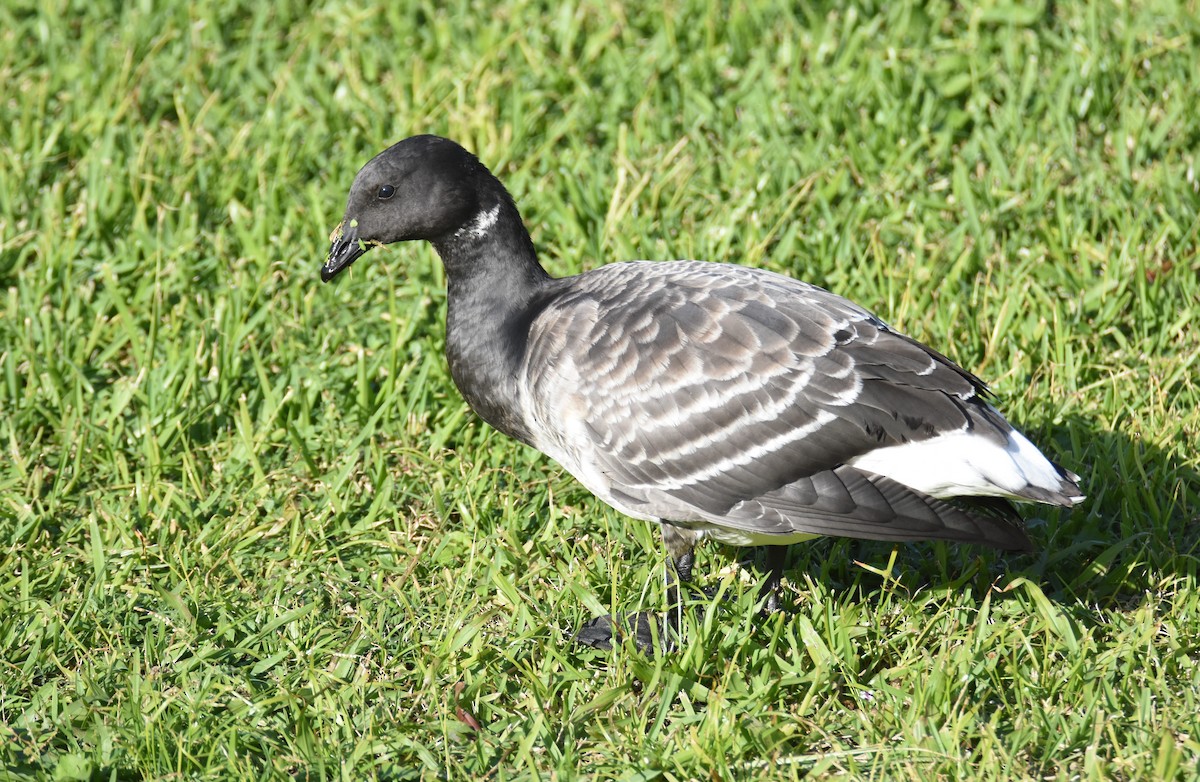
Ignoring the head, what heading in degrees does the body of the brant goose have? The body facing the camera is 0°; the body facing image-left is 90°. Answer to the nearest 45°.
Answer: approximately 90°
